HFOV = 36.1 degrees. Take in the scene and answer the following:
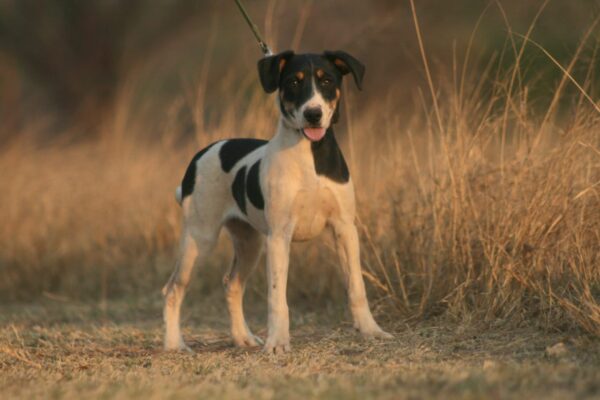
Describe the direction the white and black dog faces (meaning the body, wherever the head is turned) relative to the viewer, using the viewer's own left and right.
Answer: facing the viewer and to the right of the viewer
